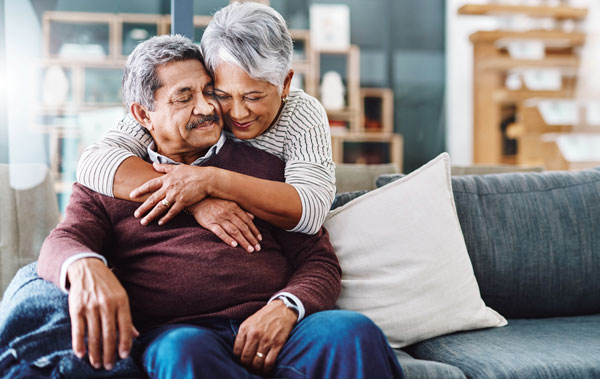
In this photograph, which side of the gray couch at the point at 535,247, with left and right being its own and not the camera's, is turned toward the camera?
front

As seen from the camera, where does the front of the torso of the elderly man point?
toward the camera

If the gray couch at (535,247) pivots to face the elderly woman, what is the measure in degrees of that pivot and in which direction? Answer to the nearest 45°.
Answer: approximately 45° to its right

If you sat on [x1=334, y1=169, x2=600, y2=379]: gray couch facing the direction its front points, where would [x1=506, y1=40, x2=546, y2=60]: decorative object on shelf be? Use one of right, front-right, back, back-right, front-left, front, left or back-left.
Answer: back

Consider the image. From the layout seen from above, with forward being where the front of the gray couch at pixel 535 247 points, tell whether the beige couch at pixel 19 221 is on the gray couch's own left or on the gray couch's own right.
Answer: on the gray couch's own right

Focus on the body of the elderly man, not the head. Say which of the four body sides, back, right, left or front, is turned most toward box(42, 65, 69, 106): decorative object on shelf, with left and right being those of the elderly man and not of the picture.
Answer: back

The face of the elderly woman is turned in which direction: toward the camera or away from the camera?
toward the camera

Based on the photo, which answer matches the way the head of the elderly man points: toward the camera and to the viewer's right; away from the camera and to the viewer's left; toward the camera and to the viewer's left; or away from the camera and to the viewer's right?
toward the camera and to the viewer's right

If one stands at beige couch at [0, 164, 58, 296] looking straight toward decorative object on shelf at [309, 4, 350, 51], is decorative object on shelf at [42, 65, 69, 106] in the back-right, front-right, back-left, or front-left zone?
front-left

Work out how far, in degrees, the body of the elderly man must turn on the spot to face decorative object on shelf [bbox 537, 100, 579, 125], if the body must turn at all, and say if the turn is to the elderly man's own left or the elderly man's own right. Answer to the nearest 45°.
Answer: approximately 135° to the elderly man's own left

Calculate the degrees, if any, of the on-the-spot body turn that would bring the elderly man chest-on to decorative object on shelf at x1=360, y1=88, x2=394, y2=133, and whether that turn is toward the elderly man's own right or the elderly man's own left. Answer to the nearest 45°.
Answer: approximately 180°

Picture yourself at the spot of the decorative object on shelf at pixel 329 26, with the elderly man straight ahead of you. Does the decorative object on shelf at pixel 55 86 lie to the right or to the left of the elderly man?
right

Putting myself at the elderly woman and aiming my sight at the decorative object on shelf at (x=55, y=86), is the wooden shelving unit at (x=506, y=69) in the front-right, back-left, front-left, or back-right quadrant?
front-right

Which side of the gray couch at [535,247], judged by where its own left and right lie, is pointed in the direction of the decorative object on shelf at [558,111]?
back

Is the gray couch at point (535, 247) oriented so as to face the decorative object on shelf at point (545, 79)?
no
